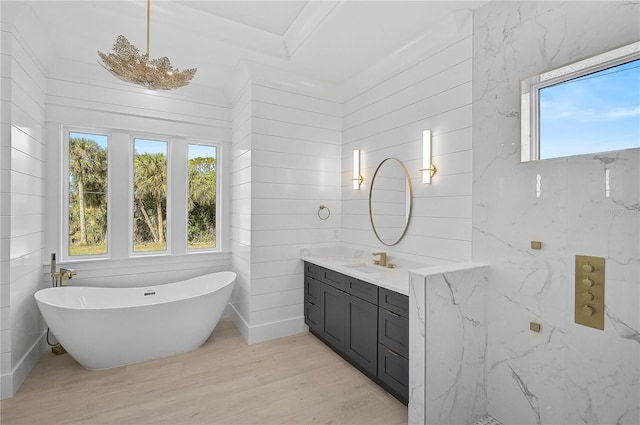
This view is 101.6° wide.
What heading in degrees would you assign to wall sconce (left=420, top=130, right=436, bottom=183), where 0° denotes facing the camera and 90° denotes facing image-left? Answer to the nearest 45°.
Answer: approximately 45°

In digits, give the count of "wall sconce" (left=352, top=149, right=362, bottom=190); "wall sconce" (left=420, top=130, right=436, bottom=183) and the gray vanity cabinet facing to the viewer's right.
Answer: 0

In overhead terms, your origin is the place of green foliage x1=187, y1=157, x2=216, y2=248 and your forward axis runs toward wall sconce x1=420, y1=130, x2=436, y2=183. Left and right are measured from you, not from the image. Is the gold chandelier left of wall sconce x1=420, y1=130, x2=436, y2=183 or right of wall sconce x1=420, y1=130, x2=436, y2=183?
right

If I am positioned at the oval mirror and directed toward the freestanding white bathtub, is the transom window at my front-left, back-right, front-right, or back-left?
back-left

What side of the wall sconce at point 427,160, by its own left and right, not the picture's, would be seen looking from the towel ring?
right

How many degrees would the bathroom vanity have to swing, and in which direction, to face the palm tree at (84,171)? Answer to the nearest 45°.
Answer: approximately 45° to its right

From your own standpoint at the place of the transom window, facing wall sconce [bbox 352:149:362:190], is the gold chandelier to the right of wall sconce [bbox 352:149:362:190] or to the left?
left

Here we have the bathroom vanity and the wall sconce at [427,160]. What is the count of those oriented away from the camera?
0

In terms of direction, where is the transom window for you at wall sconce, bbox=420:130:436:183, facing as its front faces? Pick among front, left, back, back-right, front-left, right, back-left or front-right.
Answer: left

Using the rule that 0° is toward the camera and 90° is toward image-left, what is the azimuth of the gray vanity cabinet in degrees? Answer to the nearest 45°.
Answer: approximately 45°

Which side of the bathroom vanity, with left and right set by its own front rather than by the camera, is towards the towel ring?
right

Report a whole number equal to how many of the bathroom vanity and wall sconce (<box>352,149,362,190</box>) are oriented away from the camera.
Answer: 0

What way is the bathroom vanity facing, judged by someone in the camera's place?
facing the viewer and to the left of the viewer

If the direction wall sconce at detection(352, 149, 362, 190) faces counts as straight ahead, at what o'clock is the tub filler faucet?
The tub filler faucet is roughly at 1 o'clock from the wall sconce.
